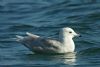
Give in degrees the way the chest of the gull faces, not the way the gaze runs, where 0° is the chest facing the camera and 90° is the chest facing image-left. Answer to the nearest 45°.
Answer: approximately 270°
